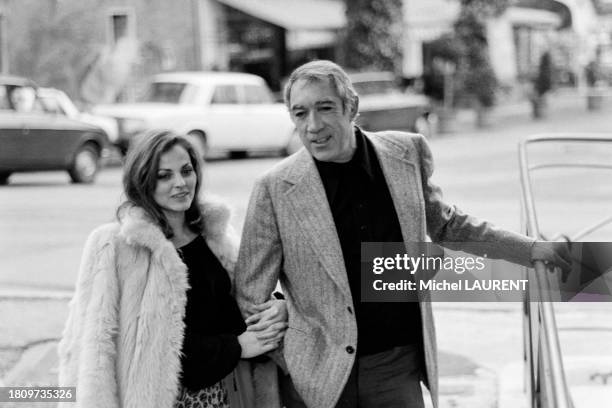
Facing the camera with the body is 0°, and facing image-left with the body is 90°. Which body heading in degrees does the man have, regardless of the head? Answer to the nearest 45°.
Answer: approximately 0°

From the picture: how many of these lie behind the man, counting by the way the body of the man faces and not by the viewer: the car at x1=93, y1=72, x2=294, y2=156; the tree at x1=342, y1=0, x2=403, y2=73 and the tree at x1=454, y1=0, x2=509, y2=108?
3
